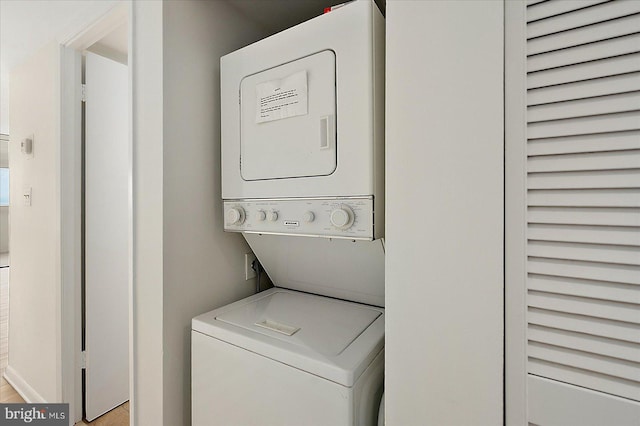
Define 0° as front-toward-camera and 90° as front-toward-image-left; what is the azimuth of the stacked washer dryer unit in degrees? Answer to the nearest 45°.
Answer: approximately 45°

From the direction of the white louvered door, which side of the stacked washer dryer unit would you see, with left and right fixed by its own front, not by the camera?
left
